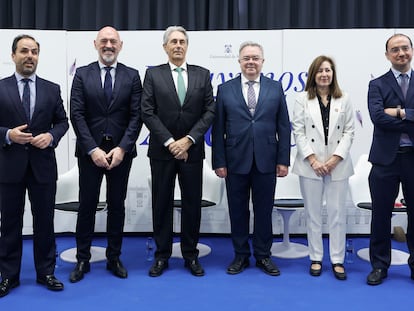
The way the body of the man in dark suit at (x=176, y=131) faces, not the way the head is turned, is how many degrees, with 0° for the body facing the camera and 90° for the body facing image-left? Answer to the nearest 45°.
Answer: approximately 0°

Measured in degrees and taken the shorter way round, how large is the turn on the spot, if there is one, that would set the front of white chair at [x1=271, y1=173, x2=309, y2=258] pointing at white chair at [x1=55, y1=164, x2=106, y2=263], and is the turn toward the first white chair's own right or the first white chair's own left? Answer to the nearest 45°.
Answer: approximately 90° to the first white chair's own right

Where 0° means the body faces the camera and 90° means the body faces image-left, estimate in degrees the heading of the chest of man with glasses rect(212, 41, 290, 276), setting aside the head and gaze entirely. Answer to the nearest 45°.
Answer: approximately 0°

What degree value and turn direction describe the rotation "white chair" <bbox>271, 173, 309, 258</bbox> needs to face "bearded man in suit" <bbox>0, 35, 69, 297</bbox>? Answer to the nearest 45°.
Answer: approximately 45° to its right

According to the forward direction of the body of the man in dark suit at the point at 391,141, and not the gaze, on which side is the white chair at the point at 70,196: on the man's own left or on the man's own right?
on the man's own right

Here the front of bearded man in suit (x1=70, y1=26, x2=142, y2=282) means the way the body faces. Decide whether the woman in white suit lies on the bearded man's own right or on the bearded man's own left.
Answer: on the bearded man's own left
